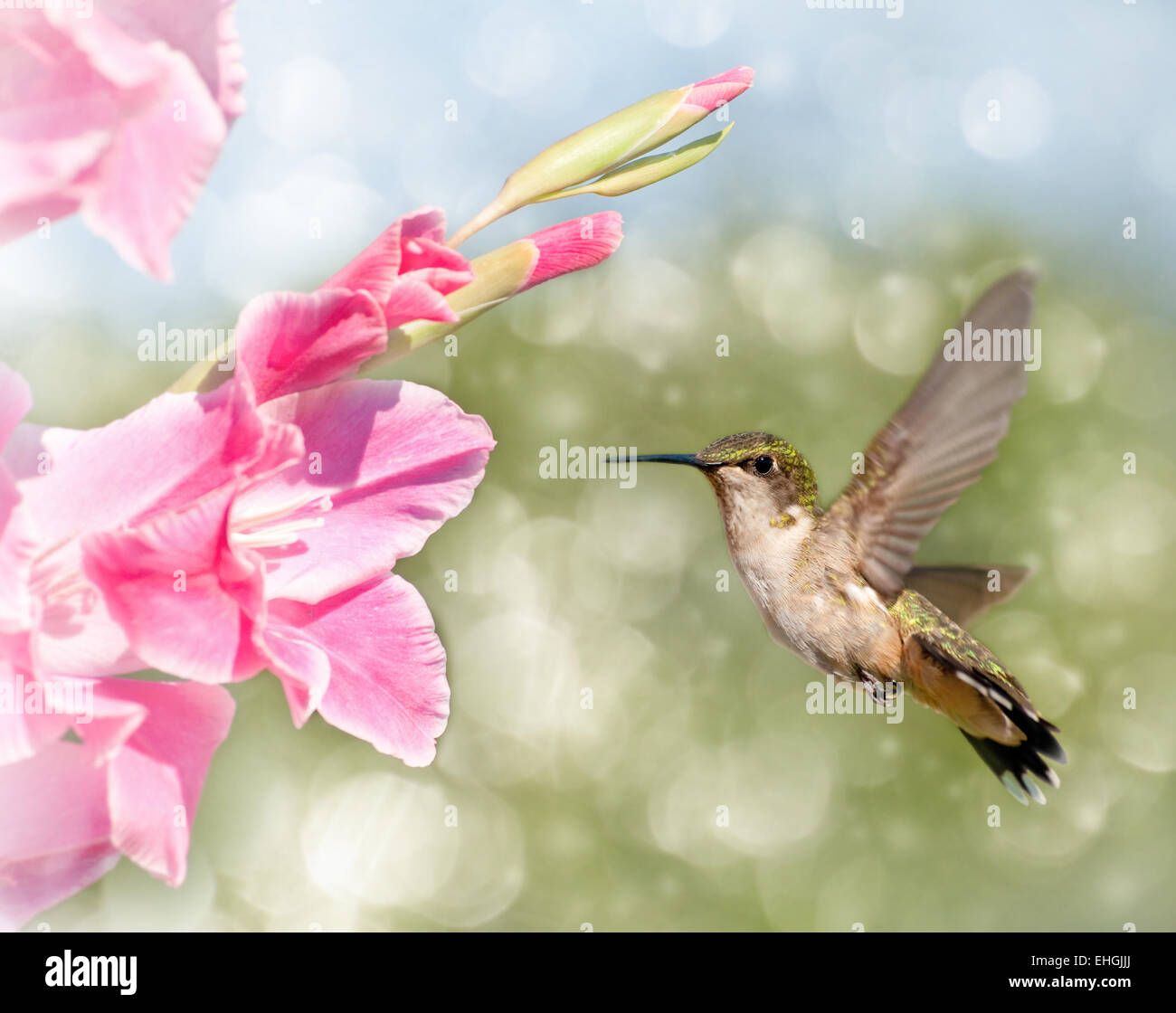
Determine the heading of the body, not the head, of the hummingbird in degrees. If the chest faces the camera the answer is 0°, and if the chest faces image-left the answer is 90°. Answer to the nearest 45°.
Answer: approximately 90°
